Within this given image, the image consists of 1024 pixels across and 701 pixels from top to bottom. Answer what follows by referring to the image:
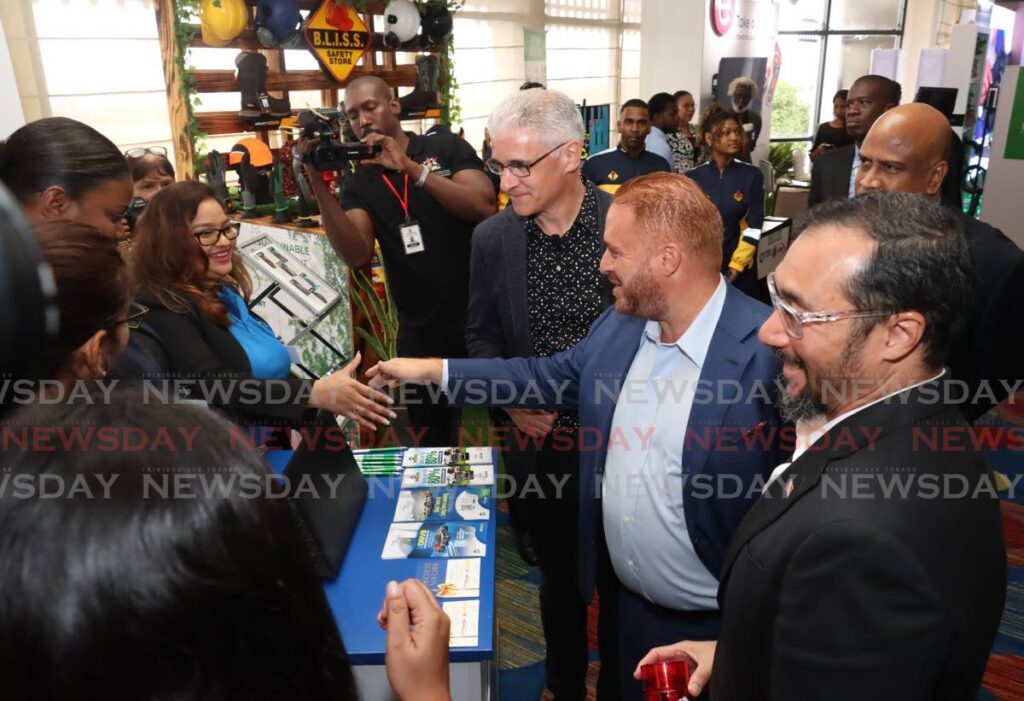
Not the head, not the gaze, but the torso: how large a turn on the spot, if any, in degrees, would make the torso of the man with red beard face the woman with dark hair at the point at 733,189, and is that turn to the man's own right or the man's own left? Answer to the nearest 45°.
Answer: approximately 135° to the man's own right

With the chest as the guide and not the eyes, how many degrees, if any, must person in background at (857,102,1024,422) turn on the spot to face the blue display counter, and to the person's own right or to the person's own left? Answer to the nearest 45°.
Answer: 0° — they already face it

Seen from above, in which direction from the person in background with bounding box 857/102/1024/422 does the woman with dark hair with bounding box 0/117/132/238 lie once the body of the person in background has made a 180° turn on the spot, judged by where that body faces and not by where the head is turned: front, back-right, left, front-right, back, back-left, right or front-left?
back

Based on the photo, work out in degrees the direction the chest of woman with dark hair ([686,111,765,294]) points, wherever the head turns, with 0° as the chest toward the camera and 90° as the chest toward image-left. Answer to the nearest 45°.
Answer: approximately 0°

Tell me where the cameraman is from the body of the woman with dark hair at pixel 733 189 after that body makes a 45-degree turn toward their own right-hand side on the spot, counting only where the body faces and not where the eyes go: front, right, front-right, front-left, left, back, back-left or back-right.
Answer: front

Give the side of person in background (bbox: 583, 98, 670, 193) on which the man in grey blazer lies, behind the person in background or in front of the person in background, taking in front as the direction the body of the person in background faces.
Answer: in front

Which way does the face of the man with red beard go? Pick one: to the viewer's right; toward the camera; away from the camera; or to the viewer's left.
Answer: to the viewer's left

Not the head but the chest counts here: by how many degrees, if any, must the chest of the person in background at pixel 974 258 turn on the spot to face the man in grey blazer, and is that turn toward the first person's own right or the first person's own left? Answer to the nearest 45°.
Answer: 0° — they already face them
